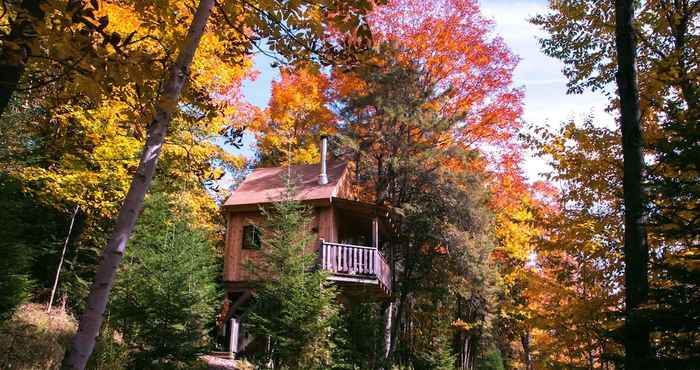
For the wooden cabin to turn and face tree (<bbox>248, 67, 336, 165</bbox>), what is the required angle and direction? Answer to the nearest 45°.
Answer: approximately 90° to its left

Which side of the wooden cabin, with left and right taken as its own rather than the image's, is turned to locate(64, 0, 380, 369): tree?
right

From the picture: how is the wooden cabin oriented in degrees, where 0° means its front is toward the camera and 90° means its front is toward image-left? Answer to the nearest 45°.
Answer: approximately 270°

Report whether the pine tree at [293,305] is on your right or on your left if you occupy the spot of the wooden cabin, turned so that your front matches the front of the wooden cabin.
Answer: on your right

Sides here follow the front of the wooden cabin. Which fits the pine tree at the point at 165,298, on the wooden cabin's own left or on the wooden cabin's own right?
on the wooden cabin's own right
